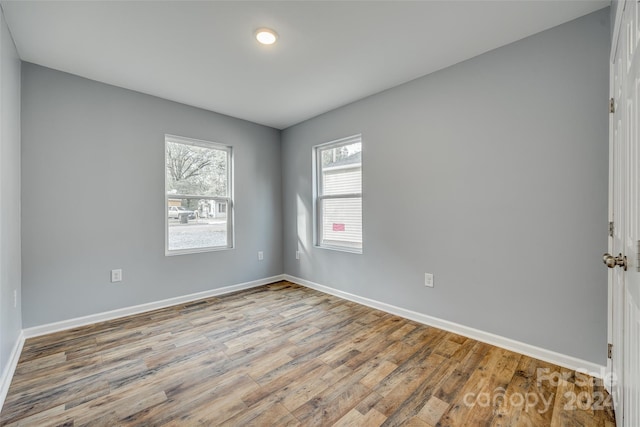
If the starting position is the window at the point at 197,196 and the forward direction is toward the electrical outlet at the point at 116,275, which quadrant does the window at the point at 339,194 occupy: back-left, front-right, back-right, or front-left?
back-left

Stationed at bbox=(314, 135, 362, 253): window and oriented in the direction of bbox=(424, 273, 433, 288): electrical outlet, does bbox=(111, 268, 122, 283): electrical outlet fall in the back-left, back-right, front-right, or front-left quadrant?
back-right

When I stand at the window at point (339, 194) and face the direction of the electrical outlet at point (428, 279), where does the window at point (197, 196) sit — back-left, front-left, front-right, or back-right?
back-right

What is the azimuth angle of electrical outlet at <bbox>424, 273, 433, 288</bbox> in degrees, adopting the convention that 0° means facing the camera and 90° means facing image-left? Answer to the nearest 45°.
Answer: approximately 45°

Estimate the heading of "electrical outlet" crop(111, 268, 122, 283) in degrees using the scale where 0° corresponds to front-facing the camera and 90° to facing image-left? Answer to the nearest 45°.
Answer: approximately 0°

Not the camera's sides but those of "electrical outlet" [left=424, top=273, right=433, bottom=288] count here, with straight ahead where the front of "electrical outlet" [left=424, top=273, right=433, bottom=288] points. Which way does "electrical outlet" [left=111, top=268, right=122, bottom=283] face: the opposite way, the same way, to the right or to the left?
to the left

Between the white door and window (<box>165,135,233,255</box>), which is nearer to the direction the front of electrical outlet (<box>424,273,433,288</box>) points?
the window

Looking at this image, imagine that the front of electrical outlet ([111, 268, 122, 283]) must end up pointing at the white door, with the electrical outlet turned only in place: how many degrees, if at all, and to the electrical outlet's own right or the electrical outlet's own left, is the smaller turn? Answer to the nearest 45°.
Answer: approximately 45° to the electrical outlet's own left

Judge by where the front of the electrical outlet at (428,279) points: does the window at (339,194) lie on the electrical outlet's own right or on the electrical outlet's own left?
on the electrical outlet's own right

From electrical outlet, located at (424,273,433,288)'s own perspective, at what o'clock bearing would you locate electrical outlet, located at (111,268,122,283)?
electrical outlet, located at (111,268,122,283) is roughly at 1 o'clock from electrical outlet, located at (424,273,433,288).

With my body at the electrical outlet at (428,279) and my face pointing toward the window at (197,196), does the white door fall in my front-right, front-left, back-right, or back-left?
back-left
